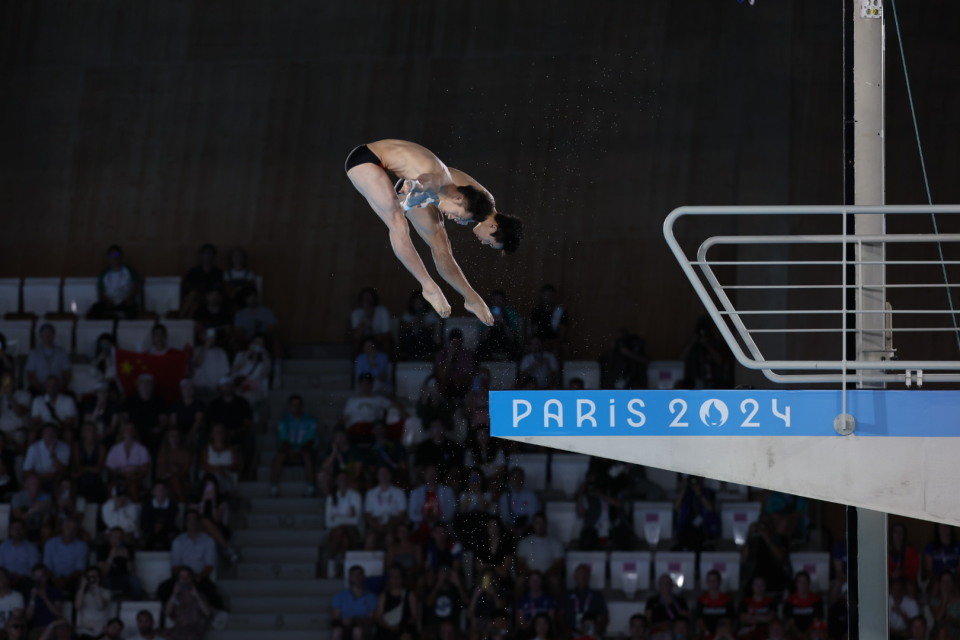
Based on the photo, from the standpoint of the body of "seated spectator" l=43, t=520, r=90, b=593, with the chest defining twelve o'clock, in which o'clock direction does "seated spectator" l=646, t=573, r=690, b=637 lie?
"seated spectator" l=646, t=573, r=690, b=637 is roughly at 10 o'clock from "seated spectator" l=43, t=520, r=90, b=593.

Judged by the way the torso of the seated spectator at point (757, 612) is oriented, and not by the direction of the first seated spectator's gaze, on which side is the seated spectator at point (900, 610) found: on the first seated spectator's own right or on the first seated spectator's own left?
on the first seated spectator's own left

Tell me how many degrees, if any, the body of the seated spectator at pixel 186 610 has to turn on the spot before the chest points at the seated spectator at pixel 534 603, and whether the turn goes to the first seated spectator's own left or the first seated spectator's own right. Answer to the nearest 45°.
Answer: approximately 90° to the first seated spectator's own left

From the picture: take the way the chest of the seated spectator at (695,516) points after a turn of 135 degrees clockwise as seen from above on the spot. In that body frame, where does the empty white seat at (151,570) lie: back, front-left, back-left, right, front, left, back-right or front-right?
front-left

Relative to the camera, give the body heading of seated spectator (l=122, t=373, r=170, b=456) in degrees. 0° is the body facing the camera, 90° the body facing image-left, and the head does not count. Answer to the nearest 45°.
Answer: approximately 0°

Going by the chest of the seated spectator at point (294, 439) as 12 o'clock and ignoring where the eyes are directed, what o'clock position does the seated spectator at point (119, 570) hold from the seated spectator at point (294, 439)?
the seated spectator at point (119, 570) is roughly at 2 o'clock from the seated spectator at point (294, 439).

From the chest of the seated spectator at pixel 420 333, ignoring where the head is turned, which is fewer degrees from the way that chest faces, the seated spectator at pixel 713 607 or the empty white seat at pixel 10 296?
the seated spectator

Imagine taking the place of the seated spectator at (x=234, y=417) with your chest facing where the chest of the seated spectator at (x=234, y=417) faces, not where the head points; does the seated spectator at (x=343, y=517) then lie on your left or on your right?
on your left

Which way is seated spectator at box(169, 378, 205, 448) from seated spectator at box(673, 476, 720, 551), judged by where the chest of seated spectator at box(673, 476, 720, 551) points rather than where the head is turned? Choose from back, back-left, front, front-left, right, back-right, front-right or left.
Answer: right

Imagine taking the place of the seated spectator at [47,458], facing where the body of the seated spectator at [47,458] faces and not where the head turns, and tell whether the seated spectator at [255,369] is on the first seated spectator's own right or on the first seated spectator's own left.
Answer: on the first seated spectator's own left
